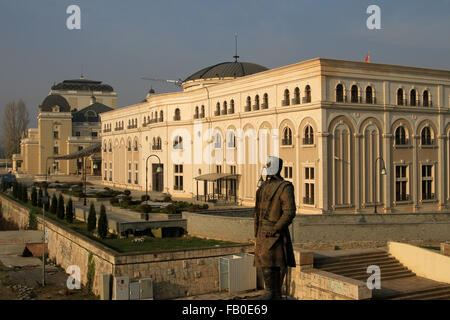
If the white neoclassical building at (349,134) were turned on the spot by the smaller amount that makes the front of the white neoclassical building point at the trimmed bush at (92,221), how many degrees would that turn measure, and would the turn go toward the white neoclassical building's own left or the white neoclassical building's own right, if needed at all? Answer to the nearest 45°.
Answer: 0° — it already faces it

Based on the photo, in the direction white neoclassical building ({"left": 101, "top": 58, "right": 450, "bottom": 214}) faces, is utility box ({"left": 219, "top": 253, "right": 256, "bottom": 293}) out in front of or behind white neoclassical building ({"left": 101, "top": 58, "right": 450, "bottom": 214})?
in front

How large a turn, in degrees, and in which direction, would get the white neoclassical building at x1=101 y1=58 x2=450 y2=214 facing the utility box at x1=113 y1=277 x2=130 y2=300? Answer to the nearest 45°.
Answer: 0° — it already faces it

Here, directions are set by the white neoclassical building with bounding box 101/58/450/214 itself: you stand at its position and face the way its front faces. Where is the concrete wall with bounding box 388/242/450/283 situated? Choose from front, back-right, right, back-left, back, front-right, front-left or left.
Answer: front-left

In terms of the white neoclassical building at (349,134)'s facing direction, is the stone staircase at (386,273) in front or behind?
in front

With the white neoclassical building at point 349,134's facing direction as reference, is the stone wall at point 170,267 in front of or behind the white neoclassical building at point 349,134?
in front

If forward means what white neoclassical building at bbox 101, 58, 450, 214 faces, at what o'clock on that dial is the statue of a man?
The statue of a man is roughly at 11 o'clock from the white neoclassical building.

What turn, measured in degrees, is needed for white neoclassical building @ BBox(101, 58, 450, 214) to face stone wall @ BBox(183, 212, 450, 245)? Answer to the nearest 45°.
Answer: approximately 45° to its left

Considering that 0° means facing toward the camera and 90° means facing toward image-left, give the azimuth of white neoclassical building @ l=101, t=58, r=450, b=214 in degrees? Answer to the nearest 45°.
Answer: approximately 45°
